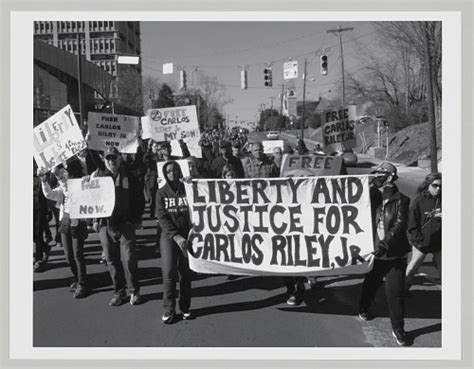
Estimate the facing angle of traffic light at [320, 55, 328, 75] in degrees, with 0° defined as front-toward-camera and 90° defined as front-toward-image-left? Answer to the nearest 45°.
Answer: approximately 0°

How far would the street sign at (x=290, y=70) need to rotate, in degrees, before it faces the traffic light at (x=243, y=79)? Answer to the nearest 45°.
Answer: approximately 135° to its right

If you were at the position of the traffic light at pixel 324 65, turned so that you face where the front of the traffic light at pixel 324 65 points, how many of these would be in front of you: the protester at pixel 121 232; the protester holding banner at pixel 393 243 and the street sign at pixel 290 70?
2

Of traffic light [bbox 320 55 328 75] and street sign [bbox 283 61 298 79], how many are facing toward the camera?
2

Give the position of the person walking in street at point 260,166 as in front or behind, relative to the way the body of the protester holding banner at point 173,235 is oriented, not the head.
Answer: behind

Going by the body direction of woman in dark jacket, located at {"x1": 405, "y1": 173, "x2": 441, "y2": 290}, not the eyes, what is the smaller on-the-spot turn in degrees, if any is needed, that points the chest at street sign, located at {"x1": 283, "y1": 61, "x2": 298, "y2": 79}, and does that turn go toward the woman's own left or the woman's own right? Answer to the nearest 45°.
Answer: approximately 135° to the woman's own left

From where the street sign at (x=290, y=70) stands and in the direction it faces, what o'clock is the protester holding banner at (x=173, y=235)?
The protester holding banner is roughly at 12 o'clock from the street sign.

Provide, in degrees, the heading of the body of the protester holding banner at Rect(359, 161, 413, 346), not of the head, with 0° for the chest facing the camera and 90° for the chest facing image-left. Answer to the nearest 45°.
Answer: approximately 45°

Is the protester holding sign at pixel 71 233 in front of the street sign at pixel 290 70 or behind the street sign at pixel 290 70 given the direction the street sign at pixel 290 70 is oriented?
in front
